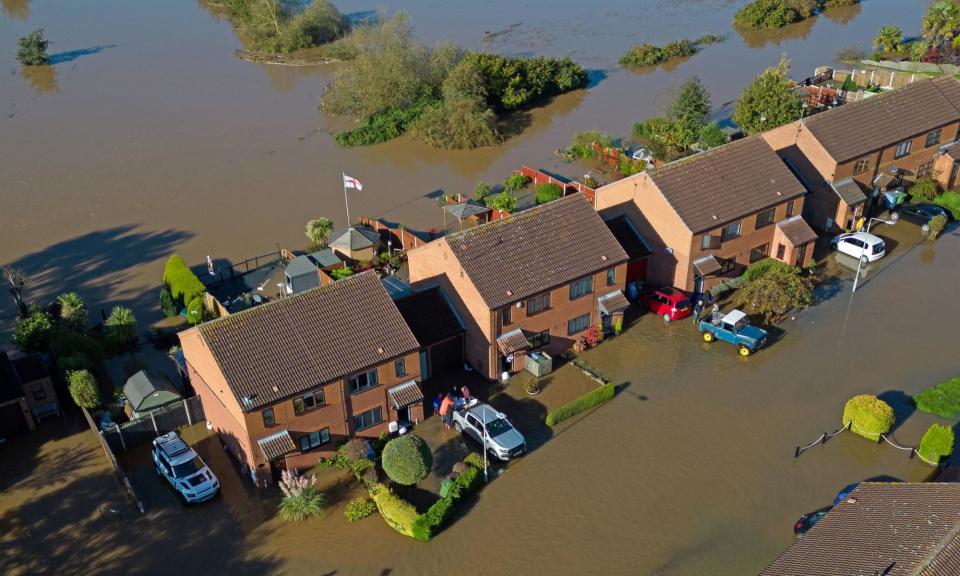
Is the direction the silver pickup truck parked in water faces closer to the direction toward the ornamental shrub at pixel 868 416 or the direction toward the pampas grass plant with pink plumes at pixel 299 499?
the ornamental shrub

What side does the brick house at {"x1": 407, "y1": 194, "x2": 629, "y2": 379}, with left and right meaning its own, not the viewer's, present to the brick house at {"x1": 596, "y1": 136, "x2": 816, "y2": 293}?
left

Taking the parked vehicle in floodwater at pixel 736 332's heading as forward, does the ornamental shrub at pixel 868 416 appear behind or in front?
in front

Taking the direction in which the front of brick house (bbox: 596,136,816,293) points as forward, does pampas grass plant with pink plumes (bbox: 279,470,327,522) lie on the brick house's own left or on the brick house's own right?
on the brick house's own right

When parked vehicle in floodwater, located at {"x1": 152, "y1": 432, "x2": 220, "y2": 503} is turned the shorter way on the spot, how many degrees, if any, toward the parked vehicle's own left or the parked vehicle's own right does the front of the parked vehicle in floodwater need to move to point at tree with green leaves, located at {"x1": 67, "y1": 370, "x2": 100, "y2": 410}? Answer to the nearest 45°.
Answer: approximately 180°

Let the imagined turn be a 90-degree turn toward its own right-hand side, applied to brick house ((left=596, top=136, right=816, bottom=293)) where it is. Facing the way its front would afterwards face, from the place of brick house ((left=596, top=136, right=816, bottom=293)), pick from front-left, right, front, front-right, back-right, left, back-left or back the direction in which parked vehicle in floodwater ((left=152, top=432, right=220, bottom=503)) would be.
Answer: front

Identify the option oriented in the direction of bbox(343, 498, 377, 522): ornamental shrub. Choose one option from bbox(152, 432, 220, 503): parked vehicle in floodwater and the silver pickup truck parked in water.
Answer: the parked vehicle in floodwater

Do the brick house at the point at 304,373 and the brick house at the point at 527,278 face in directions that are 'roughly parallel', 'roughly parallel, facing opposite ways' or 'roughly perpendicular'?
roughly parallel

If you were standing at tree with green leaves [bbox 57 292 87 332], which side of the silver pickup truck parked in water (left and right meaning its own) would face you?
back

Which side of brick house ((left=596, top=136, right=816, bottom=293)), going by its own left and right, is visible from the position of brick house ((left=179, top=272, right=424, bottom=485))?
right

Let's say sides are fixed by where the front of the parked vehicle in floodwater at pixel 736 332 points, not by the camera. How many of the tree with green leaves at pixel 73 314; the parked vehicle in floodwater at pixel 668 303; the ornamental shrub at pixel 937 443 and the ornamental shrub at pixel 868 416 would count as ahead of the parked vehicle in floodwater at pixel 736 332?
2

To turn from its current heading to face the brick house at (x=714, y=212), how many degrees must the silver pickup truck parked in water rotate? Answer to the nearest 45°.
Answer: approximately 90° to its left

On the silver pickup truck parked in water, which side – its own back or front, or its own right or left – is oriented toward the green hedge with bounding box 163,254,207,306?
back

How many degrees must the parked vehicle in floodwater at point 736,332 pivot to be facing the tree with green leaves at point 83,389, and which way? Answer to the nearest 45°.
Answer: approximately 90° to its right

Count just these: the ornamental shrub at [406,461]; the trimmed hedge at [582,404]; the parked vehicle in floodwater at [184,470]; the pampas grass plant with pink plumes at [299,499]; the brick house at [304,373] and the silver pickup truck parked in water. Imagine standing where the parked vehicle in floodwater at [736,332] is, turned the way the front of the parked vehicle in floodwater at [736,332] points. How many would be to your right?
6

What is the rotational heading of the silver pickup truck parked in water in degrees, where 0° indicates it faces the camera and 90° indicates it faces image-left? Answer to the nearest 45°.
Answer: approximately 315°

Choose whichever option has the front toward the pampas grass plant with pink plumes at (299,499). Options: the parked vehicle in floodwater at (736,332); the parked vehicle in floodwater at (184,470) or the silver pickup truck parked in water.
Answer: the parked vehicle in floodwater at (184,470)

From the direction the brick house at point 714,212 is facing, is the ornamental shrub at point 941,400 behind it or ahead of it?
ahead
